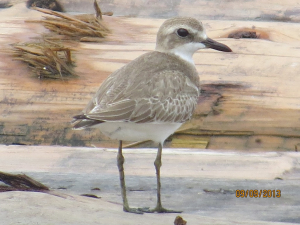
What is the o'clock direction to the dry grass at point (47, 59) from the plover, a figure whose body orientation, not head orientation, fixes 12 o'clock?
The dry grass is roughly at 8 o'clock from the plover.

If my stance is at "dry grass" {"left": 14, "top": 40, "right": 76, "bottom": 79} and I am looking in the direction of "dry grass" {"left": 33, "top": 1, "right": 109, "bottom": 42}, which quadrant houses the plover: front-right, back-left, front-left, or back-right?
back-right

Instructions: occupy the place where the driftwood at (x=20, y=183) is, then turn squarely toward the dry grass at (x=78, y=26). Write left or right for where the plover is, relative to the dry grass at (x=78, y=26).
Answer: right

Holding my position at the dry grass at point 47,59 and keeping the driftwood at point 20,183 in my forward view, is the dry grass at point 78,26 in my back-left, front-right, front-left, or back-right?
back-left

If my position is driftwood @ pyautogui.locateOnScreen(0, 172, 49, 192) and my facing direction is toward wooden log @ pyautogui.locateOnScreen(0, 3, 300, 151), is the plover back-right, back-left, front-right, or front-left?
front-right

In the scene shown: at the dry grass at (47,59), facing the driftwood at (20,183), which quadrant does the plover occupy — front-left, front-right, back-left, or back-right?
front-left

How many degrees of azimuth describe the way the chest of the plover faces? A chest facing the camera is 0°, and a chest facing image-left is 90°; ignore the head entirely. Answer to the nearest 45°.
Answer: approximately 270°

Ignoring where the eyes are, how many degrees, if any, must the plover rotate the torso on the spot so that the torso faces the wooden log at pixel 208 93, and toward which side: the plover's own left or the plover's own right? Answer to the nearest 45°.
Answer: approximately 45° to the plover's own left

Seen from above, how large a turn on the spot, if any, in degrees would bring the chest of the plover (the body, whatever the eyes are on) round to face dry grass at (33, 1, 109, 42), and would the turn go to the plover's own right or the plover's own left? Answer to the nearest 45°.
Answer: approximately 90° to the plover's own left
